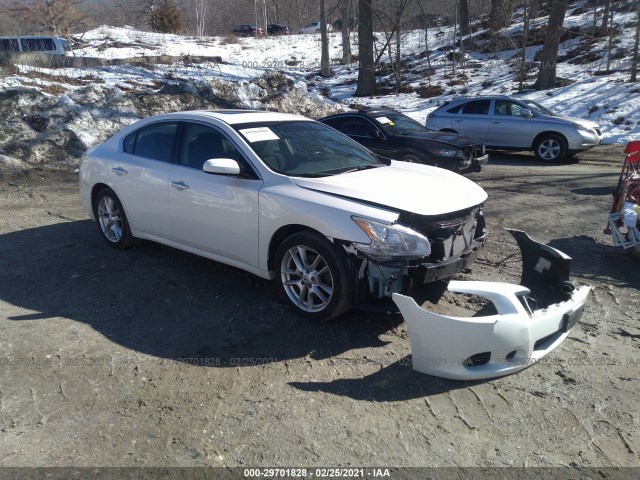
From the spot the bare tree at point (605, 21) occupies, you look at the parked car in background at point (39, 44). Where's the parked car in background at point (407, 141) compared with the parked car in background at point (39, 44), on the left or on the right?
left

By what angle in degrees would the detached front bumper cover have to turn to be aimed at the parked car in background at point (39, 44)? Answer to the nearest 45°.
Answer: approximately 180°

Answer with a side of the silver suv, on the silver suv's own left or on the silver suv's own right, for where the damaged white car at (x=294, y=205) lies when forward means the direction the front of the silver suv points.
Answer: on the silver suv's own right

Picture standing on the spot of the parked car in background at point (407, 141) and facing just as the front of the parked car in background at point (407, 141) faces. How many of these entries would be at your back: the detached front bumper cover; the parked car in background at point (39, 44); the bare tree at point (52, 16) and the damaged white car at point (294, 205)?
2

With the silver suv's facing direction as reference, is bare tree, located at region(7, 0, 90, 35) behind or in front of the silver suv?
behind

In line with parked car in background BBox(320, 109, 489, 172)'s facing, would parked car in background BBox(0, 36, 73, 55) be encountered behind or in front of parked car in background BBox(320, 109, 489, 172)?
behind

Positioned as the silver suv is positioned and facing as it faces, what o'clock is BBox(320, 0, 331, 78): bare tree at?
The bare tree is roughly at 8 o'clock from the silver suv.

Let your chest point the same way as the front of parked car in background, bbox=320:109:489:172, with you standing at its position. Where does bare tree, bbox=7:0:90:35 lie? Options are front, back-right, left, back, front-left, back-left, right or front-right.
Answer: back

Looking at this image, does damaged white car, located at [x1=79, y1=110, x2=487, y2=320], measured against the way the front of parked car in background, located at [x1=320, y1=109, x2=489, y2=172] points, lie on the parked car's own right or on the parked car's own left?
on the parked car's own right

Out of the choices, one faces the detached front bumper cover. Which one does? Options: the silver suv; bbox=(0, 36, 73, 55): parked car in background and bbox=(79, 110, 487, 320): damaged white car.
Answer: the damaged white car

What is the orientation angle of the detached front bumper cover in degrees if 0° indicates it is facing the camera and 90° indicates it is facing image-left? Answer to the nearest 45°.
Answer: approximately 315°
